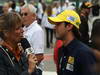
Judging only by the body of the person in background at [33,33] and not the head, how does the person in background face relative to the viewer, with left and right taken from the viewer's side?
facing the viewer and to the left of the viewer

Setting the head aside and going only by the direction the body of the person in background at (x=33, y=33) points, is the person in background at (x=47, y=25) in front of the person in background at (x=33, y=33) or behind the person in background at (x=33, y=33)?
behind
